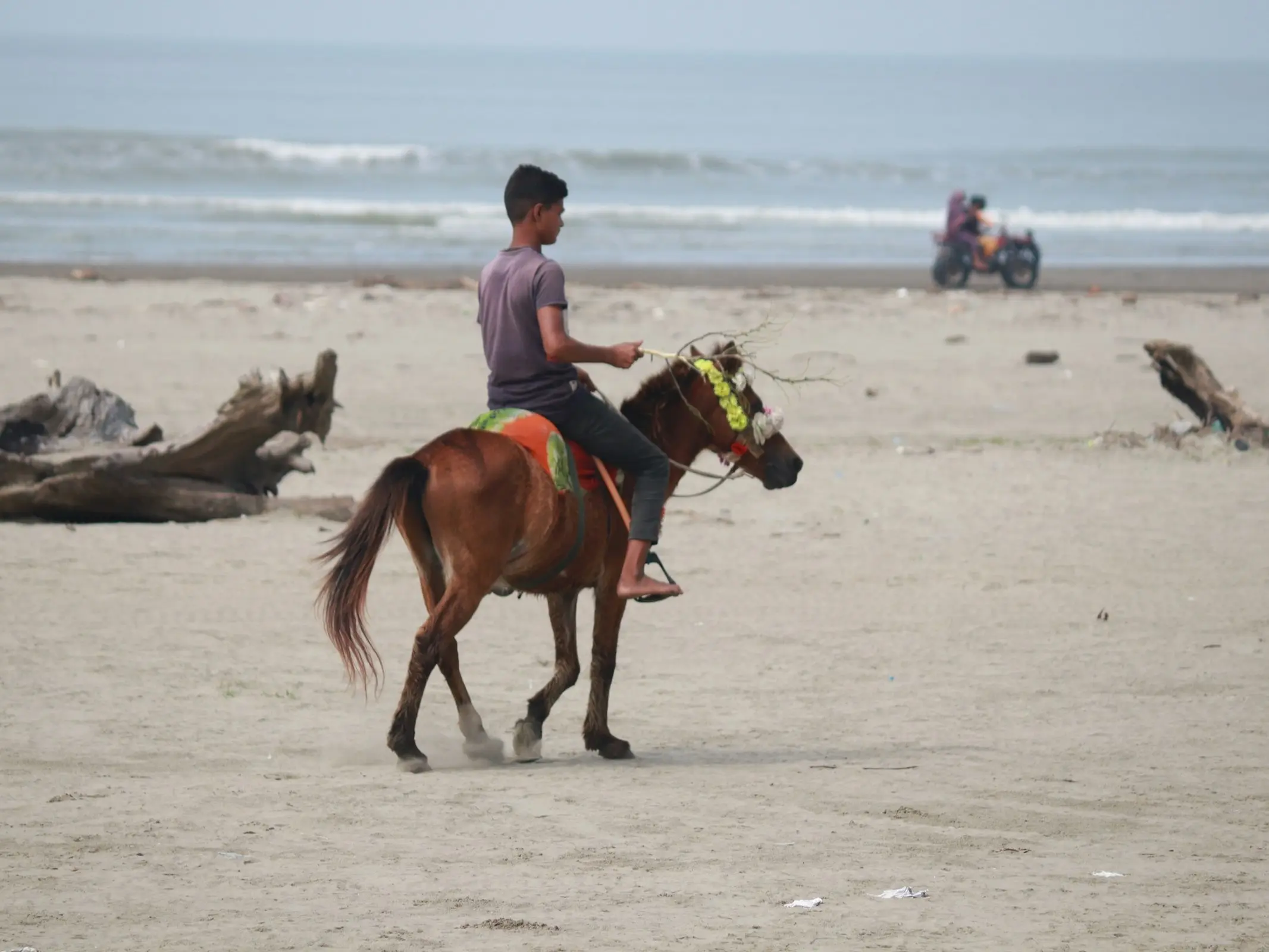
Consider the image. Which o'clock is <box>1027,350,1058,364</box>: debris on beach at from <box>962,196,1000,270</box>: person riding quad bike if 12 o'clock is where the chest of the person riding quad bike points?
The debris on beach is roughly at 3 o'clock from the person riding quad bike.

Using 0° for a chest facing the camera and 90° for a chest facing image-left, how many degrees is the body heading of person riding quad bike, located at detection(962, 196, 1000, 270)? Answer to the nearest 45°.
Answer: approximately 270°

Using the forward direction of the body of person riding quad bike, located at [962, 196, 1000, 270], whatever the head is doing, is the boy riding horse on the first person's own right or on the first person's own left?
on the first person's own right

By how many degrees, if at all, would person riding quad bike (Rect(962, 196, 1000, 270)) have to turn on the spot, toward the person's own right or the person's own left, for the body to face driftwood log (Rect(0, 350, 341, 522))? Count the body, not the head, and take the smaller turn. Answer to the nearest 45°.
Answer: approximately 90° to the person's own right

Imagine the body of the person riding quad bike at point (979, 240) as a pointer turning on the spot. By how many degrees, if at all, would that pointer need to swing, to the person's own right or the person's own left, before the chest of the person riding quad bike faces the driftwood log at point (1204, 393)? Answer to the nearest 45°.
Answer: approximately 90° to the person's own right

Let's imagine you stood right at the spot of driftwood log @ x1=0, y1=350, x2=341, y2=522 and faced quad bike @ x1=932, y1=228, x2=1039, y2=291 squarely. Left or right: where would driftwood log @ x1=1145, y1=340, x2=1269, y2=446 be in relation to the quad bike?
right

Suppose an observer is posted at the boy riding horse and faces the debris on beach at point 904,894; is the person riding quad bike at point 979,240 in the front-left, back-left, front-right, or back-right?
back-left

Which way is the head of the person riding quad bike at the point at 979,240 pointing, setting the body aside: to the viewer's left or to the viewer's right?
to the viewer's right
